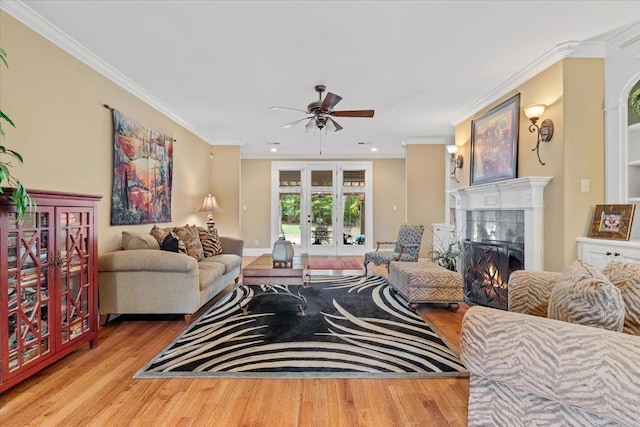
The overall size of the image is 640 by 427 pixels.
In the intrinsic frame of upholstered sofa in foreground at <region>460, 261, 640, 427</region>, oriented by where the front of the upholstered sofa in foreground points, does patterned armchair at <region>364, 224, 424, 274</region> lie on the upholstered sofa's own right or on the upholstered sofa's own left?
on the upholstered sofa's own right

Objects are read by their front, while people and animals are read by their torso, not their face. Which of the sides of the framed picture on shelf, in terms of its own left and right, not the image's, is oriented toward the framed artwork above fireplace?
right

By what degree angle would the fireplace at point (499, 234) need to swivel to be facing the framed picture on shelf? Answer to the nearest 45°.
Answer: approximately 90° to its left

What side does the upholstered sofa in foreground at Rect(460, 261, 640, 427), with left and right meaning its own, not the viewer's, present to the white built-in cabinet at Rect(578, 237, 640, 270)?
right

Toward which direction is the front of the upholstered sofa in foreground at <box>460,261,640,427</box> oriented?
to the viewer's left

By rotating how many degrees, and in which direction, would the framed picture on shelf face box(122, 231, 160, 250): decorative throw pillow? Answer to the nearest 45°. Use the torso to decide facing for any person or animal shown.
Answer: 0° — it already faces it

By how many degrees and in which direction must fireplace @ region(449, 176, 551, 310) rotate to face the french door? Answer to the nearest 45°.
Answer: approximately 90° to its right

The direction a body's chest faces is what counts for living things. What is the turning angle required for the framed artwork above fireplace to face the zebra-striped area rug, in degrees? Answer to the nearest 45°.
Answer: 0° — it already faces it

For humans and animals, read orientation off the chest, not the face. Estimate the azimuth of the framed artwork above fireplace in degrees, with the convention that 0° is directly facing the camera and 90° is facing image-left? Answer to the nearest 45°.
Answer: approximately 45°

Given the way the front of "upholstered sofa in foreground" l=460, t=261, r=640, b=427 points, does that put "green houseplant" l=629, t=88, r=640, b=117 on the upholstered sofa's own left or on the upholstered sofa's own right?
on the upholstered sofa's own right

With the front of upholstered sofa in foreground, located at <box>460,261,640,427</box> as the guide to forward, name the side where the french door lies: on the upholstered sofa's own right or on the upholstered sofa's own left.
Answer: on the upholstered sofa's own right
